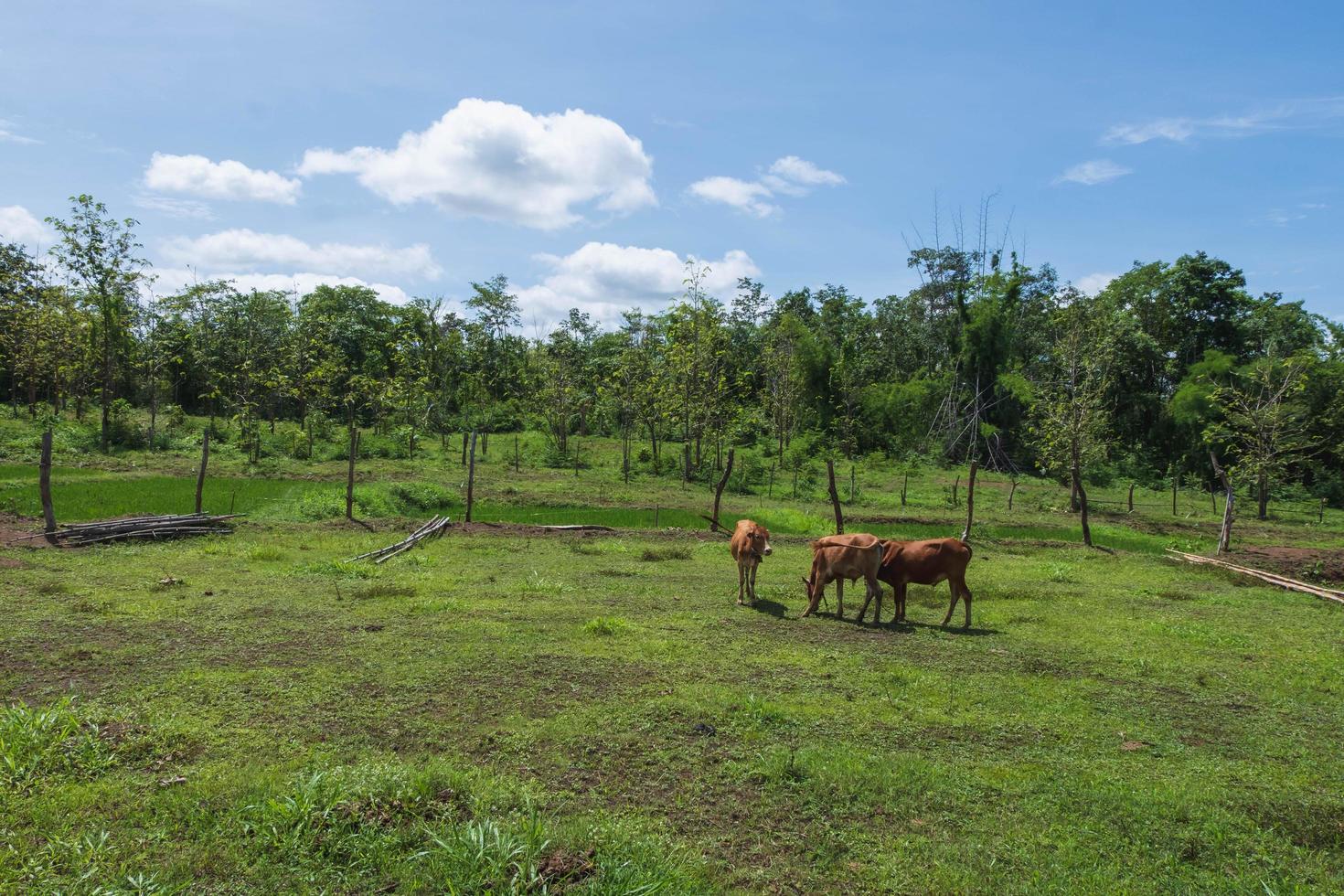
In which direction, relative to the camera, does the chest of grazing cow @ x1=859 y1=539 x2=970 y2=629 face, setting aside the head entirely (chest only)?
to the viewer's left

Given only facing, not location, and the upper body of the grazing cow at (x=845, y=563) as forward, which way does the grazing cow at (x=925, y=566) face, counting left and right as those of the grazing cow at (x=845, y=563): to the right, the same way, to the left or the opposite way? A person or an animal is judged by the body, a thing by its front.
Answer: the same way

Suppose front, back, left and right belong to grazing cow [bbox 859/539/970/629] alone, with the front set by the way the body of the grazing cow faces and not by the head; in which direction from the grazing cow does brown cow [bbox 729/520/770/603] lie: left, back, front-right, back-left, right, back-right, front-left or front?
front

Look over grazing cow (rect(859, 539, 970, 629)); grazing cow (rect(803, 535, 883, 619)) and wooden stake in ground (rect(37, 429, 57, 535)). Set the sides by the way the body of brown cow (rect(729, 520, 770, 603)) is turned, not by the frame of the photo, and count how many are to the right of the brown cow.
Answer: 1

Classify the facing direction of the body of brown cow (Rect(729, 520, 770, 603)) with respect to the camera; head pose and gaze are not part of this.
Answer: toward the camera

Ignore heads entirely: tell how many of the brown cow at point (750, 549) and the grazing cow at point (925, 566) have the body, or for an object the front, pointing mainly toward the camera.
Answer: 1

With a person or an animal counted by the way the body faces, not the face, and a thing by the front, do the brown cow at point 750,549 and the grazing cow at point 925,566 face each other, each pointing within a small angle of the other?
no

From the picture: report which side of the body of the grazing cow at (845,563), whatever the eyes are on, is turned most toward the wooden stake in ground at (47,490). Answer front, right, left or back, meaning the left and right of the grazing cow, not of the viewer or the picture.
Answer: front

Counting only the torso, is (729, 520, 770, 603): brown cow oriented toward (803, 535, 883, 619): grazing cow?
no

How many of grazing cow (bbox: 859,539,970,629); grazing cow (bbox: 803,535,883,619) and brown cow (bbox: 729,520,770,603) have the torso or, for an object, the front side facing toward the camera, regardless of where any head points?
1

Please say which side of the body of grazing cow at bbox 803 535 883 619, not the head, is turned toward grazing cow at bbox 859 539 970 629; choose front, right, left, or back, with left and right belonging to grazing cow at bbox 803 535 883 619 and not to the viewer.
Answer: back

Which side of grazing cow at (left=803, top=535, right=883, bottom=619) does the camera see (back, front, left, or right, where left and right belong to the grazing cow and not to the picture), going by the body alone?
left

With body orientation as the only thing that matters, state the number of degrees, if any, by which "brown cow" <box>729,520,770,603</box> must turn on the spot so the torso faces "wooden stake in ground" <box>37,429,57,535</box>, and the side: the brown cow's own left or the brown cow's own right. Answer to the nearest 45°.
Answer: approximately 90° to the brown cow's own right

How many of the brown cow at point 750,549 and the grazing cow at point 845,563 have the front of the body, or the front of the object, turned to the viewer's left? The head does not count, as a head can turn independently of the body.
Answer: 1

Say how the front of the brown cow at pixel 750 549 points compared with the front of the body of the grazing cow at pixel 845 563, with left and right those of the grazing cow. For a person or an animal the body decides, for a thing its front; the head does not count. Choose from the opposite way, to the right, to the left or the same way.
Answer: to the left
